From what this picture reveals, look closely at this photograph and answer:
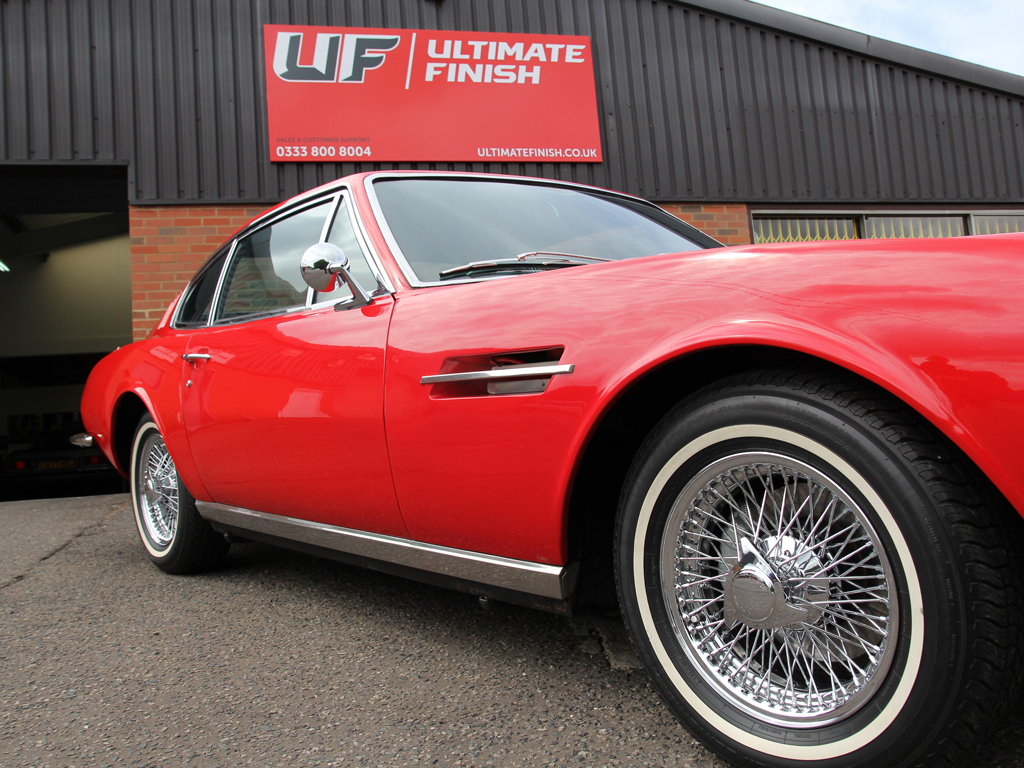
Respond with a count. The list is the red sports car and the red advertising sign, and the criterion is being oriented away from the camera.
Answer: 0

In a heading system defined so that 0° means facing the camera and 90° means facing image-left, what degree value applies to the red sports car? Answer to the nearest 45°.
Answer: approximately 315°

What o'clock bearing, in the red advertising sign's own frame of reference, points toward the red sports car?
The red sports car is roughly at 12 o'clock from the red advertising sign.

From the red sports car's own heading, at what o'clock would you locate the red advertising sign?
The red advertising sign is roughly at 7 o'clock from the red sports car.
